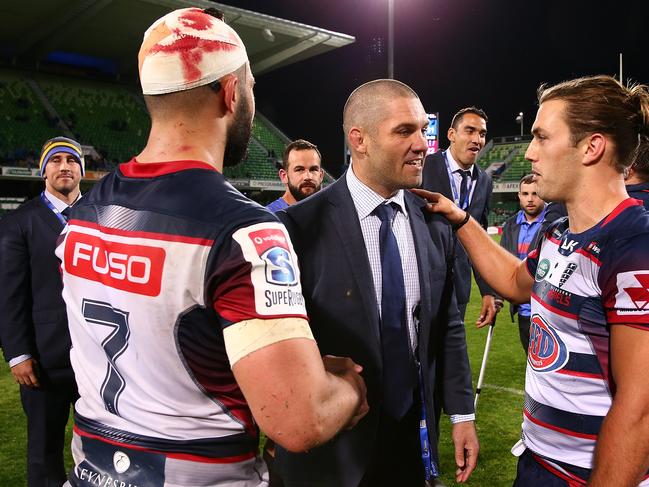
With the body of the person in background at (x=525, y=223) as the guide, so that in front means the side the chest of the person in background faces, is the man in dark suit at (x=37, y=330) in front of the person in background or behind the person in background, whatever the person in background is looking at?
in front

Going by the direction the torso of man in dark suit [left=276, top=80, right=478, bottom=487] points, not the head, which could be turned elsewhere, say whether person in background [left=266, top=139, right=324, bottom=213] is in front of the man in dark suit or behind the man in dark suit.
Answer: behind

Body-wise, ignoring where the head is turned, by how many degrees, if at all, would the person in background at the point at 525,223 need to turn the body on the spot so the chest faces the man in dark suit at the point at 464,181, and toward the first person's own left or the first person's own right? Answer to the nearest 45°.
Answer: approximately 45° to the first person's own right
